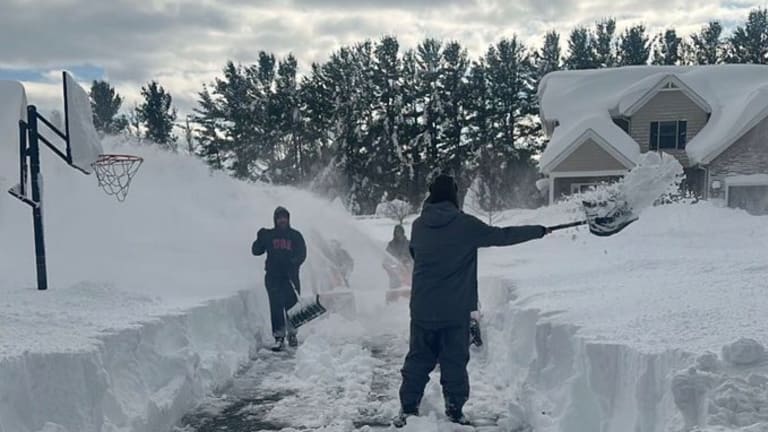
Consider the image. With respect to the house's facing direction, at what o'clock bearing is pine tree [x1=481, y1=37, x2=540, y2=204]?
The pine tree is roughly at 5 o'clock from the house.

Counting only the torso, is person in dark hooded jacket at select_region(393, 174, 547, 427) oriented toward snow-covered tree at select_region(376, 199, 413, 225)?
yes

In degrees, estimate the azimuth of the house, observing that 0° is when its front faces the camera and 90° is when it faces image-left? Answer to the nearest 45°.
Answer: approximately 0°

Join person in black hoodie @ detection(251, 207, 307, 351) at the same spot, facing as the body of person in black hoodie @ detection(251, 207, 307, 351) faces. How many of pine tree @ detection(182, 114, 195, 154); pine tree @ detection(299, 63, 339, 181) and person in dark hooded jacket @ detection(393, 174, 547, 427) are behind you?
2

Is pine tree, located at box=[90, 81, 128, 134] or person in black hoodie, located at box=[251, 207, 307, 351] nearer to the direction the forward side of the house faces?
the person in black hoodie

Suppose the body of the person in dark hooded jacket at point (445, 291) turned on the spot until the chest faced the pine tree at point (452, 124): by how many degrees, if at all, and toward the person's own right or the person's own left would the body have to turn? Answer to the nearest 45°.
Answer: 0° — they already face it

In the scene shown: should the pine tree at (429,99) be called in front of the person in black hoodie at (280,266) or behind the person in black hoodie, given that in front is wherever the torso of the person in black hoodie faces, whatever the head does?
behind

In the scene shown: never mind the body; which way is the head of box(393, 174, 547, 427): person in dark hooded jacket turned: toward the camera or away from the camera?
away from the camera

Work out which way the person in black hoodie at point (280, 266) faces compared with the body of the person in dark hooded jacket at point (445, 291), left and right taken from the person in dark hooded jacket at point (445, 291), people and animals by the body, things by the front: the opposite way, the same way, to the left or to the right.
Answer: the opposite way

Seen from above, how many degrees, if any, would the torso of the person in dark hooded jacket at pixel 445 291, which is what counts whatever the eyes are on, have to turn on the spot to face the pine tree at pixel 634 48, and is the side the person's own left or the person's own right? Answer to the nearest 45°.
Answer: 0° — they already face it

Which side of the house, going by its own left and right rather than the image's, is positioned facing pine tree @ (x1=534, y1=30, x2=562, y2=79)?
back

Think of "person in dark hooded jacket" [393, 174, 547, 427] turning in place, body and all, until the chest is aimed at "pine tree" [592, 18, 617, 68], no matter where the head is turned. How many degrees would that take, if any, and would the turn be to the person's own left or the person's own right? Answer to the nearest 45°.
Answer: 0° — they already face it

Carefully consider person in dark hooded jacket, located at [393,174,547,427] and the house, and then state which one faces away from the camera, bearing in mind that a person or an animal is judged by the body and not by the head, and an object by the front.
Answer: the person in dark hooded jacket

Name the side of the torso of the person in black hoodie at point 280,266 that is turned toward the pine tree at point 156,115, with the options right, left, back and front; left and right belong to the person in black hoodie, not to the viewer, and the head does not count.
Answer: back

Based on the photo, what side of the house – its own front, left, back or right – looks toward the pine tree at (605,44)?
back

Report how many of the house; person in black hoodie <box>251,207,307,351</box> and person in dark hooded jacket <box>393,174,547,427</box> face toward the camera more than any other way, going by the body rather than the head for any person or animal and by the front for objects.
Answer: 2

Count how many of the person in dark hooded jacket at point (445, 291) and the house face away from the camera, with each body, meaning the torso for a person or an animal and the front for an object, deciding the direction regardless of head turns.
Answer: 1

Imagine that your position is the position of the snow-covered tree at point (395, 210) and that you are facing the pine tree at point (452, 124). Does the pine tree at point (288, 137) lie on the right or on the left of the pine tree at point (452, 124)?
left
